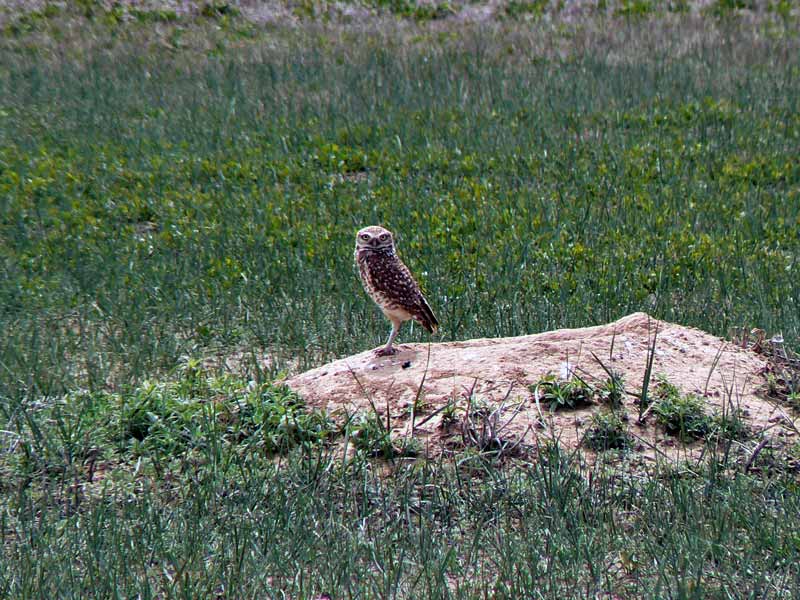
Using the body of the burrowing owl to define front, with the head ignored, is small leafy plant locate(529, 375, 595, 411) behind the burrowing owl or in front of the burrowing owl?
behind

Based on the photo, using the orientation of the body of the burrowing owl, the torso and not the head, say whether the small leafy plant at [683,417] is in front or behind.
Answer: behind

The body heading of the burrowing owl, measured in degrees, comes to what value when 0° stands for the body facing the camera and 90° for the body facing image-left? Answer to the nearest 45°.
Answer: approximately 90°

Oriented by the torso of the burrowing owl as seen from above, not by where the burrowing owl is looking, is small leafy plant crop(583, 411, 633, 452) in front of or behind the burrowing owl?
behind
